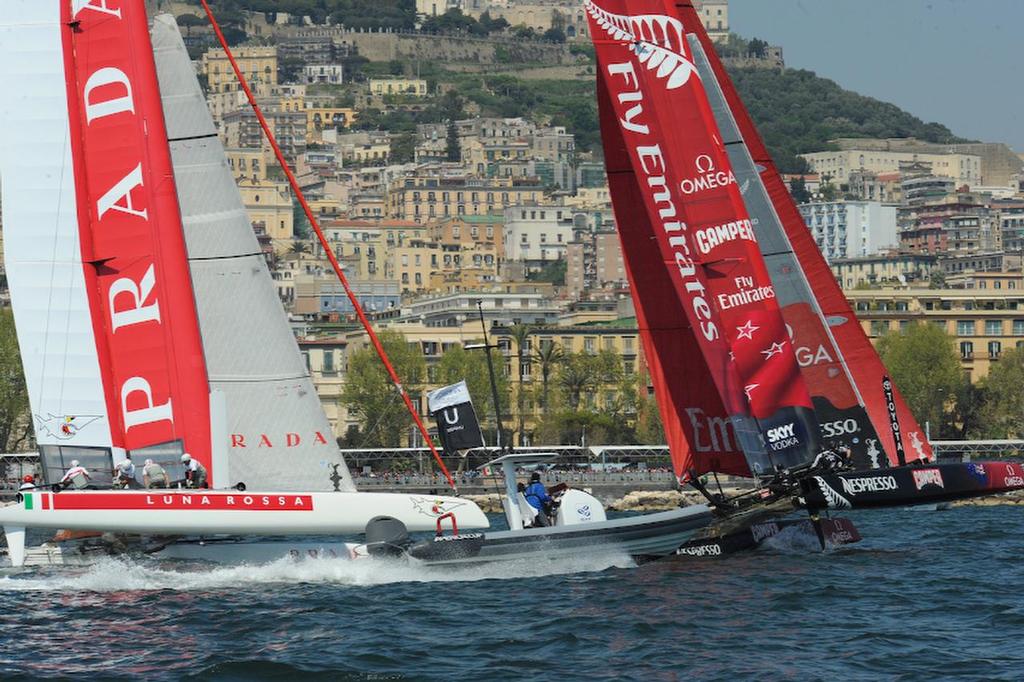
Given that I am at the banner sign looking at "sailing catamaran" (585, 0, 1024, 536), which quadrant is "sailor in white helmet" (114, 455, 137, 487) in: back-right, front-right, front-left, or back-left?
back-left

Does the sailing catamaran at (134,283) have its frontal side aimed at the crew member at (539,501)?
yes

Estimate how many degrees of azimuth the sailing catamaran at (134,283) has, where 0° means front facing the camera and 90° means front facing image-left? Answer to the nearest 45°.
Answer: approximately 270°

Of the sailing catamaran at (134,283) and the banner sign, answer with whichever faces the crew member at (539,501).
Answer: the sailing catamaran

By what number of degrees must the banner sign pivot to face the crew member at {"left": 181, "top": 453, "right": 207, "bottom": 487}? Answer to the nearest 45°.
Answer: approximately 90° to its right

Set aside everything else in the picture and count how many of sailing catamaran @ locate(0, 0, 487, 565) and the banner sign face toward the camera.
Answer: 1

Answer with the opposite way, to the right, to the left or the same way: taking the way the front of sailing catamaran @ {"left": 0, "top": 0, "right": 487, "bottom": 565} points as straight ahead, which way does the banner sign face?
to the right

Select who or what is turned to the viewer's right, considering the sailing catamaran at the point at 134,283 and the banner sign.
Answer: the sailing catamaran

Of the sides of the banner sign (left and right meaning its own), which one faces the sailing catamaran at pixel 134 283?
right
